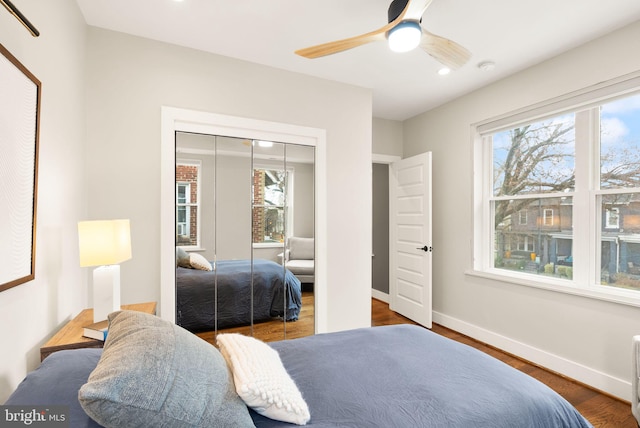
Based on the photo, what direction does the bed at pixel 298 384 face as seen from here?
to the viewer's right

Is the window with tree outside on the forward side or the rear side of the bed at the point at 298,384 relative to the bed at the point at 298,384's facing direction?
on the forward side

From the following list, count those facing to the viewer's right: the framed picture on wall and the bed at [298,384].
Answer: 2

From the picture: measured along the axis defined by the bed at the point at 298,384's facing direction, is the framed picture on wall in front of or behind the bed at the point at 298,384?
behind

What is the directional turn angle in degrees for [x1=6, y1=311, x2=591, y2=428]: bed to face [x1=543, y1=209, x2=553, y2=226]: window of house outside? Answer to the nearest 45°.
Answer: approximately 45° to its left

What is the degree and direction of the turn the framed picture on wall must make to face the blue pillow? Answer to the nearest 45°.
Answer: approximately 90° to its right

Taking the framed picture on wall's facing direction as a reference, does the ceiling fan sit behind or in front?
in front

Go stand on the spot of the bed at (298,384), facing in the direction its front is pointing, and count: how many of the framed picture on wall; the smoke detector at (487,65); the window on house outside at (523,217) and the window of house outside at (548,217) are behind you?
1

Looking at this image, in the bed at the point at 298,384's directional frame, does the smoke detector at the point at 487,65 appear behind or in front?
in front

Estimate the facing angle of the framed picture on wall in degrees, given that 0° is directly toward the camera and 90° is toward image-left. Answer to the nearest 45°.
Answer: approximately 270°

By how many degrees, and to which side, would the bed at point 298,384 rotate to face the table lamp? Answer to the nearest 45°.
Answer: approximately 135° to its left
